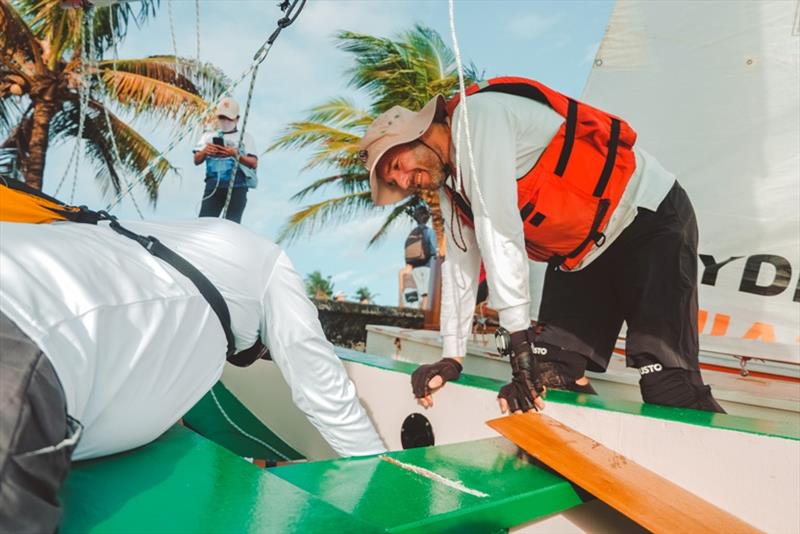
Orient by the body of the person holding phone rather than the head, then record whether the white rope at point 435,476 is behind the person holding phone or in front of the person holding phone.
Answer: in front

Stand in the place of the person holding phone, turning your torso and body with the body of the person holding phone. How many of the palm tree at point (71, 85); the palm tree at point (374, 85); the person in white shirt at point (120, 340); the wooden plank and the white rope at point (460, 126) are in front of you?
3

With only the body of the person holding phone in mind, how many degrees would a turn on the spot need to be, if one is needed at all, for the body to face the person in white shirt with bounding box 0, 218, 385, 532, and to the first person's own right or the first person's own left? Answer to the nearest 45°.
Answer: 0° — they already face them

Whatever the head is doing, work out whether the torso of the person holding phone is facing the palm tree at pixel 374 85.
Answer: no

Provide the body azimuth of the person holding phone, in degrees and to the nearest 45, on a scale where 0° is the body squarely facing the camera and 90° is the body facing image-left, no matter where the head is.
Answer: approximately 0°

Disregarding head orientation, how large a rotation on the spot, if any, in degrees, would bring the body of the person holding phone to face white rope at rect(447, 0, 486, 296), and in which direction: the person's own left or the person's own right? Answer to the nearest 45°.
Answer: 0° — they already face it

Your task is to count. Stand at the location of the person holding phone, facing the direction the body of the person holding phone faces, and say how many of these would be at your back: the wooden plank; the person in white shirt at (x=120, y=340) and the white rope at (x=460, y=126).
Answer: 0

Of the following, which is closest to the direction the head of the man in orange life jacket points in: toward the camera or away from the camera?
toward the camera

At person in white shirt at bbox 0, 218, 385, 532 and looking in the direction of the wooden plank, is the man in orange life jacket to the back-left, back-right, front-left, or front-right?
front-left

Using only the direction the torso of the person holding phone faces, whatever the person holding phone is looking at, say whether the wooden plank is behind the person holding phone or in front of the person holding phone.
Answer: in front

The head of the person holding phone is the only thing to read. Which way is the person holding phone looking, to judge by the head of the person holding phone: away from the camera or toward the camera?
toward the camera
